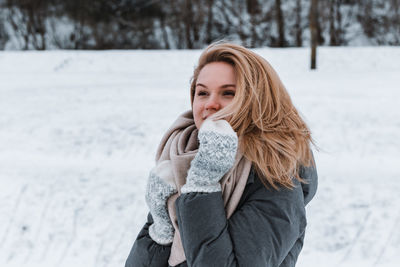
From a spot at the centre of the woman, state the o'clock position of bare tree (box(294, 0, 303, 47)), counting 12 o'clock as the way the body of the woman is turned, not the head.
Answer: The bare tree is roughly at 5 o'clock from the woman.

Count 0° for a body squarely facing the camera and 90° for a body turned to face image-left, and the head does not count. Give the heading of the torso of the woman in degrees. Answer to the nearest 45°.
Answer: approximately 45°

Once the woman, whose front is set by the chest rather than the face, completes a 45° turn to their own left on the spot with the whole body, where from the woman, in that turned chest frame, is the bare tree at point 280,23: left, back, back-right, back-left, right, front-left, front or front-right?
back
